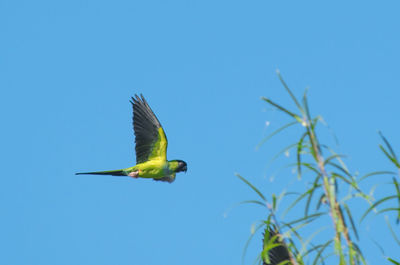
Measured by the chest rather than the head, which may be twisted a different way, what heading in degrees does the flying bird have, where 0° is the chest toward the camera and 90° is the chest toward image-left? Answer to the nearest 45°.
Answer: approximately 270°
